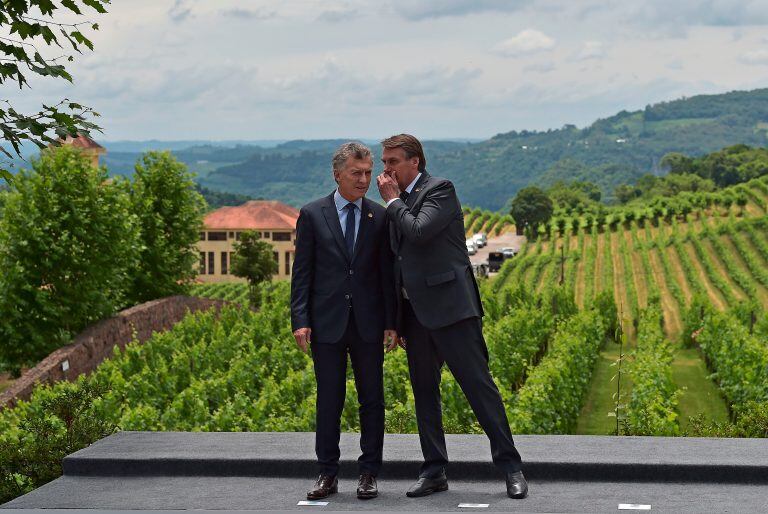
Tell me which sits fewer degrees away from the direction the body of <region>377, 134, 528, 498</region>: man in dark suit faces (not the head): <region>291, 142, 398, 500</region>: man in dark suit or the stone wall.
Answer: the man in dark suit

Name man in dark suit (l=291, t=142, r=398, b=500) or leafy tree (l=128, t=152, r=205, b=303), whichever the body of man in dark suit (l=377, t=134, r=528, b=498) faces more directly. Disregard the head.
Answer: the man in dark suit

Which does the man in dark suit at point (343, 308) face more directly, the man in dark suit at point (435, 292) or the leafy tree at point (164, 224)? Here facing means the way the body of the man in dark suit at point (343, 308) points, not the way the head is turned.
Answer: the man in dark suit

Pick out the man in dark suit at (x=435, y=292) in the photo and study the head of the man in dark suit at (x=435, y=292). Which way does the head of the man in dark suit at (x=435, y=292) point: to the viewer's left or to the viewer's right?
to the viewer's left

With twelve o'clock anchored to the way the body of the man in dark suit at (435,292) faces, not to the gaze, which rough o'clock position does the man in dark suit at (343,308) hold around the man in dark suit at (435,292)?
the man in dark suit at (343,308) is roughly at 2 o'clock from the man in dark suit at (435,292).

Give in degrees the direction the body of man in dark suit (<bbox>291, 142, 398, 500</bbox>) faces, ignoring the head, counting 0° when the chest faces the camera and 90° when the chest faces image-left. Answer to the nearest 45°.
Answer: approximately 0°

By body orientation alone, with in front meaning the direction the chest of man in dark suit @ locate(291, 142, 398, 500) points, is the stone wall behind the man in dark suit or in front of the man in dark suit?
behind

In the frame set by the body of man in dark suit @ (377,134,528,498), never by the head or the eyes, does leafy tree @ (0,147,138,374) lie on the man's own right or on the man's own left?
on the man's own right

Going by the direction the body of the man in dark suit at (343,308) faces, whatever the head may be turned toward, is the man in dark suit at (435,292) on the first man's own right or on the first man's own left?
on the first man's own left

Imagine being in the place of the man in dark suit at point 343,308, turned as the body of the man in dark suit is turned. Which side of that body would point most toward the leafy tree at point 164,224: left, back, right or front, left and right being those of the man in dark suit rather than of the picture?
back

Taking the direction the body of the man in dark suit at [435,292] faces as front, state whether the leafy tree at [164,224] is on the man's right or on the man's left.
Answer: on the man's right
